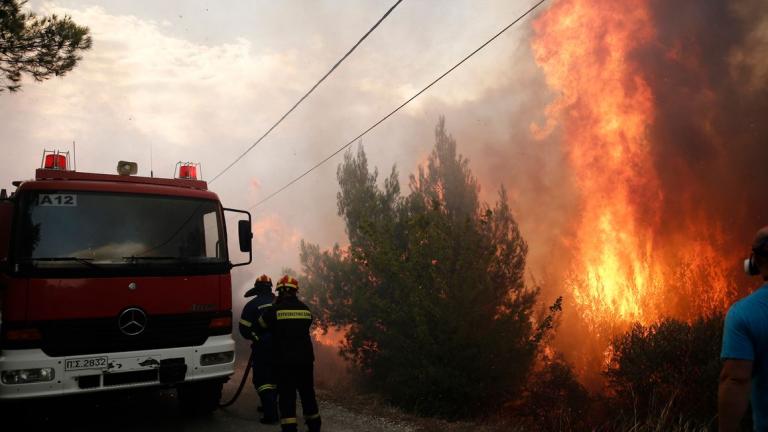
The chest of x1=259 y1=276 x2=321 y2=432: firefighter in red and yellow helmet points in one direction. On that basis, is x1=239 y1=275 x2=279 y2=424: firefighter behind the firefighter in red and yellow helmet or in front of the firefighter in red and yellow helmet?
in front

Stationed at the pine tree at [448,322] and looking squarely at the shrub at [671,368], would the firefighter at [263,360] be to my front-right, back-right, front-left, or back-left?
back-right

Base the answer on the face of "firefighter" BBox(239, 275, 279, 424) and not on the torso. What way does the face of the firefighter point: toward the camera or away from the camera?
away from the camera

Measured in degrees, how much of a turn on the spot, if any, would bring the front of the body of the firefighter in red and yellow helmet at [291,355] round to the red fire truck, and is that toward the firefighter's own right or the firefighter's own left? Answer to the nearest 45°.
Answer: approximately 90° to the firefighter's own left

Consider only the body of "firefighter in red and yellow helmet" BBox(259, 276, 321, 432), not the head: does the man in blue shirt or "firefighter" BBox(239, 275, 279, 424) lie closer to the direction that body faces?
the firefighter

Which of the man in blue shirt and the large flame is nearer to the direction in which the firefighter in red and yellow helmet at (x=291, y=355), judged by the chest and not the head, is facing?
the large flame

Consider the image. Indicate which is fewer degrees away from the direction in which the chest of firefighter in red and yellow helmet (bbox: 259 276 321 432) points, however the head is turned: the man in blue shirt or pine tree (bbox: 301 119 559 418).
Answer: the pine tree

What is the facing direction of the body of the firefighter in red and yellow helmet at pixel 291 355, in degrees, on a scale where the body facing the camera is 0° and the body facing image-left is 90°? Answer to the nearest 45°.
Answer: approximately 180°

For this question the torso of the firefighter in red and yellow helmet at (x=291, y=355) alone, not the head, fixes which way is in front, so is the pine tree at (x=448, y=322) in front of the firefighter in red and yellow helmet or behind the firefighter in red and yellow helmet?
in front

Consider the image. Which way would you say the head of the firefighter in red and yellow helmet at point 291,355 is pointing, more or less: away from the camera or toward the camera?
away from the camera

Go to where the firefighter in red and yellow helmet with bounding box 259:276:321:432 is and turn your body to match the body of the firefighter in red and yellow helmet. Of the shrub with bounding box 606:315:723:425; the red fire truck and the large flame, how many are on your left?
1

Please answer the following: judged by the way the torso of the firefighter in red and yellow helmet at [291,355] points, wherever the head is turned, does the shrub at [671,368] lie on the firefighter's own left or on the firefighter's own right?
on the firefighter's own right
